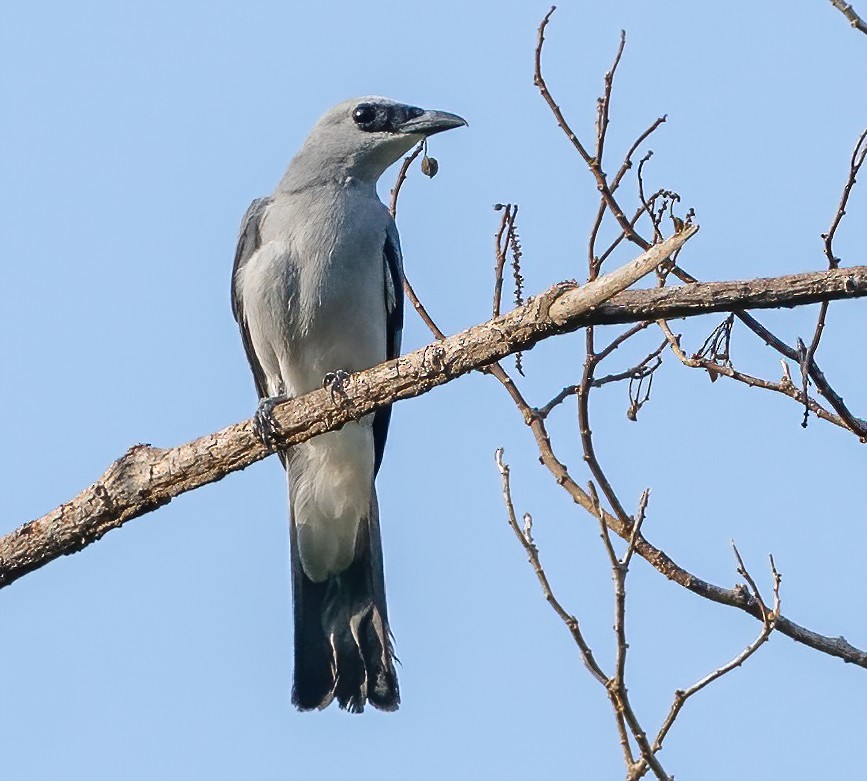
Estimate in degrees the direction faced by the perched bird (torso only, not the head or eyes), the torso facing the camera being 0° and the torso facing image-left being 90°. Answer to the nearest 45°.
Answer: approximately 0°
